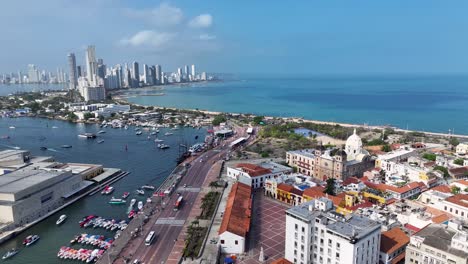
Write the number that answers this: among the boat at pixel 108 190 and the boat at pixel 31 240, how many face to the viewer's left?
0

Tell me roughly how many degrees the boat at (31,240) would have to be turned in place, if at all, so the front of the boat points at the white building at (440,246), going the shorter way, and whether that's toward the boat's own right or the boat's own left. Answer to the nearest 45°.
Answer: approximately 90° to the boat's own right

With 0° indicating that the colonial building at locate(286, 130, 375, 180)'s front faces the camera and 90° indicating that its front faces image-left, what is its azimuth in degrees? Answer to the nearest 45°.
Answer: approximately 45°

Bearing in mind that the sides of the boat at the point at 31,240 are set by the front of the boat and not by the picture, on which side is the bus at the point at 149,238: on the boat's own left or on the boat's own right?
on the boat's own right

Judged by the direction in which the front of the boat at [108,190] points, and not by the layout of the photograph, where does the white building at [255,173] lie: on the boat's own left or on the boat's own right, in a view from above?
on the boat's own right

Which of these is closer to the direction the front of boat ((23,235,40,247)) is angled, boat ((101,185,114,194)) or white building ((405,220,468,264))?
the boat

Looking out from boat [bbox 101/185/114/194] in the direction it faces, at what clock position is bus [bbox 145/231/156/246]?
The bus is roughly at 4 o'clock from the boat.

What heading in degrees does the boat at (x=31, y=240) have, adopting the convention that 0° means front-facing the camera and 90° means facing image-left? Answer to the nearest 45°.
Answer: approximately 225°

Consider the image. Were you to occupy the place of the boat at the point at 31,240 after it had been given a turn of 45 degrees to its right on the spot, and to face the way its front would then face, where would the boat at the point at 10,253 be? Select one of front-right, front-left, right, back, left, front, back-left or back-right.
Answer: back-right
